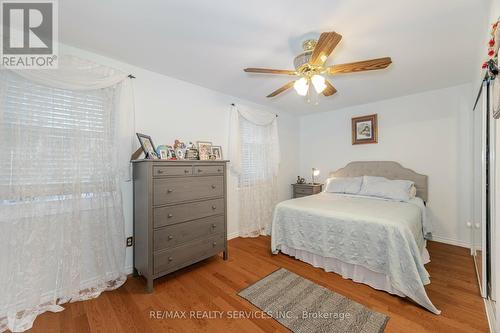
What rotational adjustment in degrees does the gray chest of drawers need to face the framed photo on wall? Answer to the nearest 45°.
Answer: approximately 45° to its left

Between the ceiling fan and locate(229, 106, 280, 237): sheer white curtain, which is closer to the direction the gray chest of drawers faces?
the ceiling fan

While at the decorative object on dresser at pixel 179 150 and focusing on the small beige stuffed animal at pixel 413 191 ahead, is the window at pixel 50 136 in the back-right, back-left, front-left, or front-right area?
back-right

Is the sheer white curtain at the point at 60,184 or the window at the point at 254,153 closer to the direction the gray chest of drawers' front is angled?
the window

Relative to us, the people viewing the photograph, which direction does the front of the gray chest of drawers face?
facing the viewer and to the right of the viewer

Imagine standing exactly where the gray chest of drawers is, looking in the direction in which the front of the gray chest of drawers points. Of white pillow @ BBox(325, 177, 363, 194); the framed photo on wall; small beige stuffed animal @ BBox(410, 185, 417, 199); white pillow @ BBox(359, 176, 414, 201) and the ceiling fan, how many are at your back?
0

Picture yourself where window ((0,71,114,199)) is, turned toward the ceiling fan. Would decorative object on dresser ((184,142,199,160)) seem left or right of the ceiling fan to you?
left

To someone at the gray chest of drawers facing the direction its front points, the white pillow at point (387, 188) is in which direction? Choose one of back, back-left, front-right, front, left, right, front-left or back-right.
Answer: front-left

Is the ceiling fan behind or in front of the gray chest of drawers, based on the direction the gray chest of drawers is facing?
in front

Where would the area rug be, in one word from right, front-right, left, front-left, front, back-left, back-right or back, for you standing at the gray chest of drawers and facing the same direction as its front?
front

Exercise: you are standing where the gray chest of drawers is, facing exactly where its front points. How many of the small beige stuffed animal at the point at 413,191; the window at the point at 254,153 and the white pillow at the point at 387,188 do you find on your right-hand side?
0

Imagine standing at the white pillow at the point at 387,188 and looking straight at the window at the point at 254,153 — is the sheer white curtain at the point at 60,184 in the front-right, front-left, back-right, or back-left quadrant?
front-left

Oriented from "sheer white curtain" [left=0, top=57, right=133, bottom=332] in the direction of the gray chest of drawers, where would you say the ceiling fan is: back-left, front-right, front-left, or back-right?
front-right

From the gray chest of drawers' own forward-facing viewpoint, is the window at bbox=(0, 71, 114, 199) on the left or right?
on its right

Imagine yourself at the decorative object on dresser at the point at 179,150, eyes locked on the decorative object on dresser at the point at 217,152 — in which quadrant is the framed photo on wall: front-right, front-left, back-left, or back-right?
front-right

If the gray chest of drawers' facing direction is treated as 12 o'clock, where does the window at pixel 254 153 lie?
The window is roughly at 9 o'clock from the gray chest of drawers.
